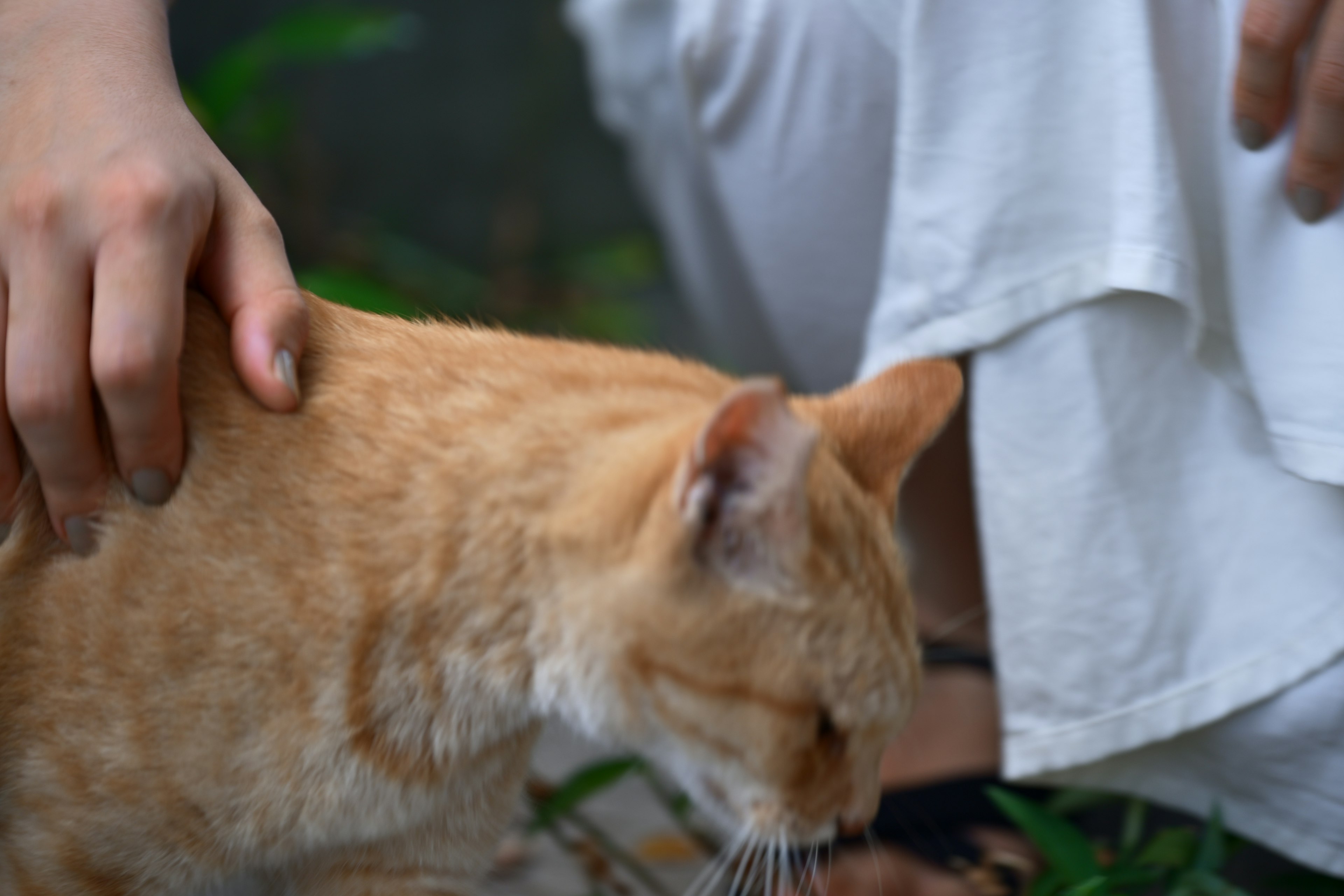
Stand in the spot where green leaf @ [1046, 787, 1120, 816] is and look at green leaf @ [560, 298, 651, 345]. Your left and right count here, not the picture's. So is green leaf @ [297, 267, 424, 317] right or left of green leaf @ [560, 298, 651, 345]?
left

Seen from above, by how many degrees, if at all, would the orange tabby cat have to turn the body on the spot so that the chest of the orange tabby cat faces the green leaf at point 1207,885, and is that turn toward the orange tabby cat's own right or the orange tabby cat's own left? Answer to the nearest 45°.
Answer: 0° — it already faces it

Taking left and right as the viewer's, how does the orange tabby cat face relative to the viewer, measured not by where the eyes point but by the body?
facing to the right of the viewer

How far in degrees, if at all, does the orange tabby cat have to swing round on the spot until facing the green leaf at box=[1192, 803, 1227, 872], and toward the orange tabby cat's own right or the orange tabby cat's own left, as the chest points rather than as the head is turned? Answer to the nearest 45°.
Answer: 0° — it already faces it

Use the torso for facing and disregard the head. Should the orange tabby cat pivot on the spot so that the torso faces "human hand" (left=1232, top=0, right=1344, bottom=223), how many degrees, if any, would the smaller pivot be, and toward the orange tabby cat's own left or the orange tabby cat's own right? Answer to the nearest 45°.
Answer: approximately 45° to the orange tabby cat's own left

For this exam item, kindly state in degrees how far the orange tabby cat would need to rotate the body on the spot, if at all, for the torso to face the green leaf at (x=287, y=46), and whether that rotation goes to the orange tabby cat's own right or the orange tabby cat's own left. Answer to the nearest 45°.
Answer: approximately 90° to the orange tabby cat's own left
